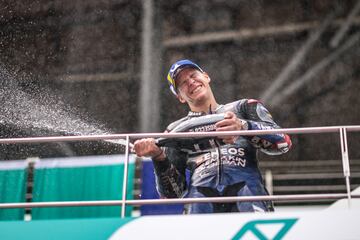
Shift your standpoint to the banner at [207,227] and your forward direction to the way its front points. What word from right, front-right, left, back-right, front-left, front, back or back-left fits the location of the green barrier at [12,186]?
back-right

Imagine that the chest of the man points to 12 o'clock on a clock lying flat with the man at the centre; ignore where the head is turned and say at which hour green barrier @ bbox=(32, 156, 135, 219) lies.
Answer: The green barrier is roughly at 5 o'clock from the man.

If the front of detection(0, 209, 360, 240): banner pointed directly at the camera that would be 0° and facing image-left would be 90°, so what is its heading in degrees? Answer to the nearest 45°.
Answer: approximately 0°

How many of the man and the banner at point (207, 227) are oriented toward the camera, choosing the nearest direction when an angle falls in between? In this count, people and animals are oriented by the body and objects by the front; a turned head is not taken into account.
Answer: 2

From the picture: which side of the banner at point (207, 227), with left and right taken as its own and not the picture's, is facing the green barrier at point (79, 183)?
back

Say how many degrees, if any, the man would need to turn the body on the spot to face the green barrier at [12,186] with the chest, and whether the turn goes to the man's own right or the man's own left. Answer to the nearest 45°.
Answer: approximately 135° to the man's own right
